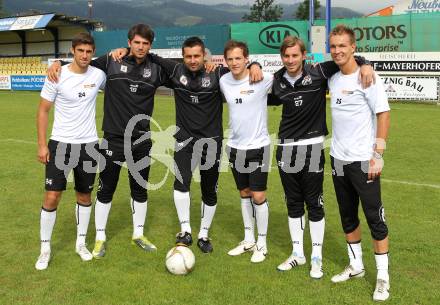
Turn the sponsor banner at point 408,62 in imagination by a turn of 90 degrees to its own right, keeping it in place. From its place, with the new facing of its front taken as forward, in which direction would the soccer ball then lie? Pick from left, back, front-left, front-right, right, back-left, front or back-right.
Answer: left

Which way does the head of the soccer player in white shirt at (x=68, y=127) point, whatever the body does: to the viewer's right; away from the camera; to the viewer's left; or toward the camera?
toward the camera

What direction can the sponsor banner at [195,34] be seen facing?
toward the camera

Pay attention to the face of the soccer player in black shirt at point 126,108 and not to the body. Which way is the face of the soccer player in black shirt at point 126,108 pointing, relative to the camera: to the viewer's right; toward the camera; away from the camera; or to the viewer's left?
toward the camera

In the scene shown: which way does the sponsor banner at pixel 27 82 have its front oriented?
toward the camera

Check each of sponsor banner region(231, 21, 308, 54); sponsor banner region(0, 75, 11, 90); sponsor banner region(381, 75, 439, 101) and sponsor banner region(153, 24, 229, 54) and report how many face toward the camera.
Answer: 4

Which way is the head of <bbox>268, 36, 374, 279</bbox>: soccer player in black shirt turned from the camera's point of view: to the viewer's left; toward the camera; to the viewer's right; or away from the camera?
toward the camera

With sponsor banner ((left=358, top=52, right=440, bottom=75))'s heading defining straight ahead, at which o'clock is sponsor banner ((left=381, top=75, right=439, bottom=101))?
sponsor banner ((left=381, top=75, right=439, bottom=101)) is roughly at 12 o'clock from sponsor banner ((left=358, top=52, right=440, bottom=75)).

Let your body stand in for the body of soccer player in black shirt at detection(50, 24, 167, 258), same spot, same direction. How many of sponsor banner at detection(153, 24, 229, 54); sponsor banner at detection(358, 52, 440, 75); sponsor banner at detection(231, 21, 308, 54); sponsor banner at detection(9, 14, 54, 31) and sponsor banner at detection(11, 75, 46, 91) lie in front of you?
0

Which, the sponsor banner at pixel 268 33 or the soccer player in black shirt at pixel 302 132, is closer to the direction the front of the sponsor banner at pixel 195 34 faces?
the soccer player in black shirt

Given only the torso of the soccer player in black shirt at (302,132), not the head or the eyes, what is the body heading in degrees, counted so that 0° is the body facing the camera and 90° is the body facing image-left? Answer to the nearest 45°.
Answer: approximately 0°

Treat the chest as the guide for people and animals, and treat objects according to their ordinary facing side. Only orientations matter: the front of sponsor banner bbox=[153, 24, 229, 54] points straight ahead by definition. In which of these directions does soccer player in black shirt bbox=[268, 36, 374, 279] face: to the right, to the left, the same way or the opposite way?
the same way

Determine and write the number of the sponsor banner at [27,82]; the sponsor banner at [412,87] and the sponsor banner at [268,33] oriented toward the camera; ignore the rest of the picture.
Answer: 3

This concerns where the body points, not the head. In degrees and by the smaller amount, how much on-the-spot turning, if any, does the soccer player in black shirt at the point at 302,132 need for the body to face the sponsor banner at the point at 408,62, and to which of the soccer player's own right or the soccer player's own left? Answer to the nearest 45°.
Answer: approximately 180°

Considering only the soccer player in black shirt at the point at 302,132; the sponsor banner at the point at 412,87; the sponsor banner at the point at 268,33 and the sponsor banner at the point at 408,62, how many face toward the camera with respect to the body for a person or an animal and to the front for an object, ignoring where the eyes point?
4

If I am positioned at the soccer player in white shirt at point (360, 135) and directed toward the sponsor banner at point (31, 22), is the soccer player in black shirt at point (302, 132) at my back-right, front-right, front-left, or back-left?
front-left
